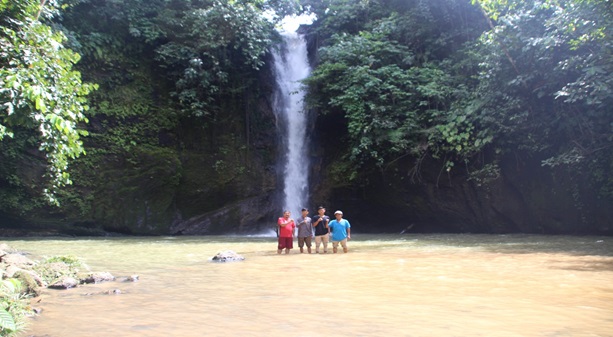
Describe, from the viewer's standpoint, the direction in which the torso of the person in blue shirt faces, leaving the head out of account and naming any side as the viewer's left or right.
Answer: facing the viewer

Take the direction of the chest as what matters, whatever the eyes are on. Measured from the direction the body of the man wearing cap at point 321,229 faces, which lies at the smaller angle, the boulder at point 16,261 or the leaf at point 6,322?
the leaf

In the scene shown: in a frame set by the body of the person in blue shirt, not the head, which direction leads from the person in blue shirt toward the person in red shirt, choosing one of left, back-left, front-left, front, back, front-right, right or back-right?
right

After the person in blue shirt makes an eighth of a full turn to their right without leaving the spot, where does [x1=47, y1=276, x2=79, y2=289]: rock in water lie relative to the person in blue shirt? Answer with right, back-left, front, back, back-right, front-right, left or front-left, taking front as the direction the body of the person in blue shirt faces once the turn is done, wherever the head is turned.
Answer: front

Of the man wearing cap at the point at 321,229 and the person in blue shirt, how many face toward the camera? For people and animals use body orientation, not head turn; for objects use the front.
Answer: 2

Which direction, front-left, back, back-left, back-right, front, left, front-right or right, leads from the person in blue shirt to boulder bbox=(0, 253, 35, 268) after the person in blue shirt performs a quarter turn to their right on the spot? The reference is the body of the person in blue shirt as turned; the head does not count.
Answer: front-left

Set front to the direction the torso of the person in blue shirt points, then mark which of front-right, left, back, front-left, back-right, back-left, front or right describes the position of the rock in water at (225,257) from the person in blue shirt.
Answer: front-right

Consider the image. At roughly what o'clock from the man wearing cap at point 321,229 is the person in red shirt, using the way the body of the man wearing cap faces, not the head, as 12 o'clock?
The person in red shirt is roughly at 2 o'clock from the man wearing cap.

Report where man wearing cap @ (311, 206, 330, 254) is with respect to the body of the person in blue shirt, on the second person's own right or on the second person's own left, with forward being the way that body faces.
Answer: on the second person's own right
